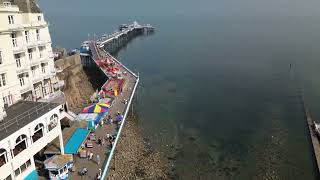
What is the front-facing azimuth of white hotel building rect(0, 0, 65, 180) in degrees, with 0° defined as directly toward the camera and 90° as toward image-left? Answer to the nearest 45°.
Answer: approximately 315°

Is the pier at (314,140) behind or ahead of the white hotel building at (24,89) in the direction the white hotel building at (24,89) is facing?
ahead
